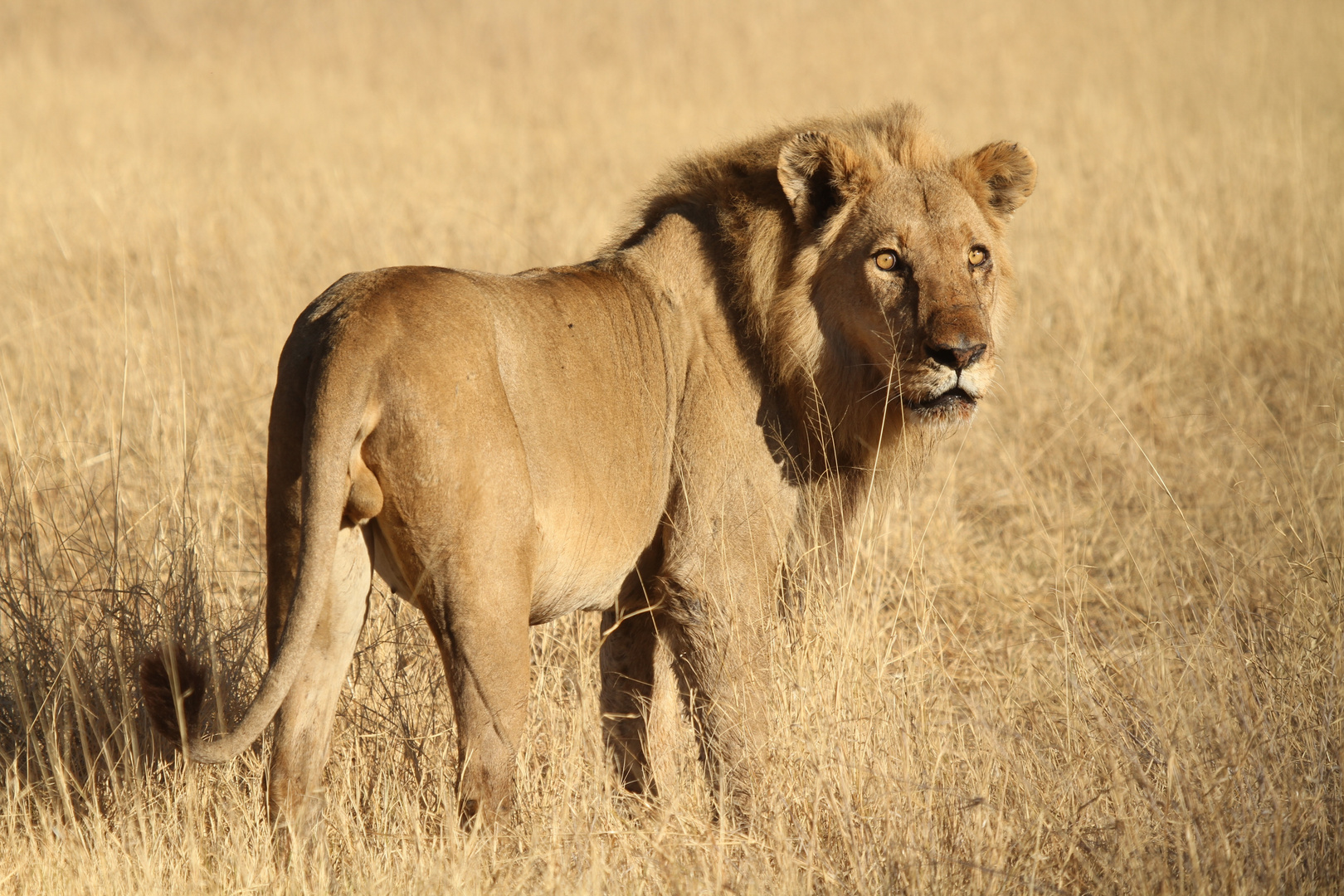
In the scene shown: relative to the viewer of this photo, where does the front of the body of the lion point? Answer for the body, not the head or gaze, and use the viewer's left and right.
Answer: facing away from the viewer and to the right of the viewer
